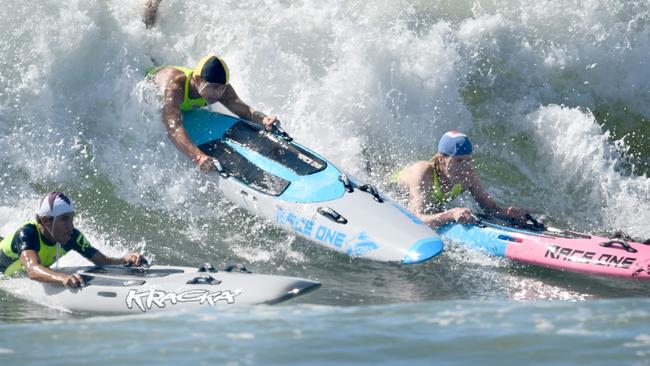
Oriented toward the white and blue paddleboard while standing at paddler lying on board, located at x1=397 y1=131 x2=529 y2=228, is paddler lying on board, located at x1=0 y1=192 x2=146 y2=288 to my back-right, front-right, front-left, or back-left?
front-left

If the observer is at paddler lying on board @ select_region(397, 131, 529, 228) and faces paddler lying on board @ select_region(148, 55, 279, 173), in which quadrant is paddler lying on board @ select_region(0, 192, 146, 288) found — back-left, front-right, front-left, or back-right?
front-left

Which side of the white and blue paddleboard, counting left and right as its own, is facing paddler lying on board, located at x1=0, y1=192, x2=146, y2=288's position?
right

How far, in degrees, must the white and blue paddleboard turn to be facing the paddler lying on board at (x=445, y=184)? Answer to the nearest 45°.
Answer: approximately 45° to its left

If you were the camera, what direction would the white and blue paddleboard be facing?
facing the viewer and to the right of the viewer
